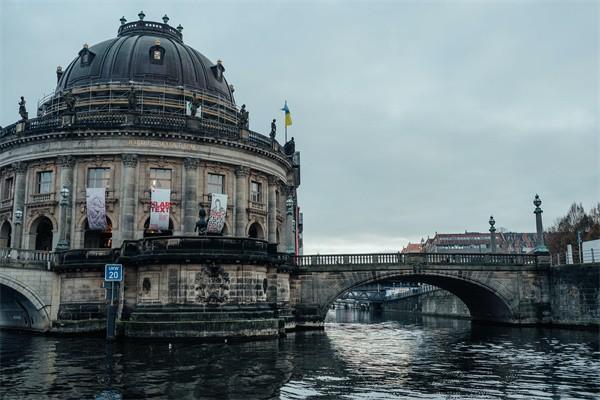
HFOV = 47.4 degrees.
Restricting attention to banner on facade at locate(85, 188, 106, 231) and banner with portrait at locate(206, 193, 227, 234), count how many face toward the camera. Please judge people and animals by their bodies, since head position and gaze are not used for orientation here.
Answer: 2

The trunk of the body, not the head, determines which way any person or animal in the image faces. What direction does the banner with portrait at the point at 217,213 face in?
toward the camera

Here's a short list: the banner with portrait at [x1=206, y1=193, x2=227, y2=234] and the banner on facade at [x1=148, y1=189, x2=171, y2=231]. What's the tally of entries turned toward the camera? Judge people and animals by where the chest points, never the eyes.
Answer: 2

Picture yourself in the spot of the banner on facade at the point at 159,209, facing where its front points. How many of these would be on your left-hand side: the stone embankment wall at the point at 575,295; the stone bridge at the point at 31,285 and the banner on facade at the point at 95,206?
1

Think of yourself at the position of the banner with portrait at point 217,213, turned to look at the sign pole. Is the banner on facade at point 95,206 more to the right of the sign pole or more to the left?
right

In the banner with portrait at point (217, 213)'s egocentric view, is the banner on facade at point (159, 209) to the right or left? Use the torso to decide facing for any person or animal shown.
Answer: on its right

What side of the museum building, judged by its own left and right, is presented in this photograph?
front

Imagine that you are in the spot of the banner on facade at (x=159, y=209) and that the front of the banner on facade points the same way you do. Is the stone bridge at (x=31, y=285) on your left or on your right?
on your right

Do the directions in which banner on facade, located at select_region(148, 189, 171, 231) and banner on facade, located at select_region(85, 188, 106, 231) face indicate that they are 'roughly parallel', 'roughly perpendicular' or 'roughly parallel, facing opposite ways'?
roughly parallel

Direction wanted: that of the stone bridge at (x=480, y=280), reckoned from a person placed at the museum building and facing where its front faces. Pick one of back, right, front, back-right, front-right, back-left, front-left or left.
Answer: left

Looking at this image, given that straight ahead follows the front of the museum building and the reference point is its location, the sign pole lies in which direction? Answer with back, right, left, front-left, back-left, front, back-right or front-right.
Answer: front

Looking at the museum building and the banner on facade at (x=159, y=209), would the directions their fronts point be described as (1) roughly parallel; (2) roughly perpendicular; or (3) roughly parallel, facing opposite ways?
roughly parallel

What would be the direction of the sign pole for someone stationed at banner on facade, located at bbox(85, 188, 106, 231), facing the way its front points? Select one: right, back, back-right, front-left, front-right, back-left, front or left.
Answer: front

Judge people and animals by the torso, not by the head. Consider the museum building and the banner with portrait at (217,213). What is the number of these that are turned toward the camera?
2

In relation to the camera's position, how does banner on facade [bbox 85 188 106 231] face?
facing the viewer

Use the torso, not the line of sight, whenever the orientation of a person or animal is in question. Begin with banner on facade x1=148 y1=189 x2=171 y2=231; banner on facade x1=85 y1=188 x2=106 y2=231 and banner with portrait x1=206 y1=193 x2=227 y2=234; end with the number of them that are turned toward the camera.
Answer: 3

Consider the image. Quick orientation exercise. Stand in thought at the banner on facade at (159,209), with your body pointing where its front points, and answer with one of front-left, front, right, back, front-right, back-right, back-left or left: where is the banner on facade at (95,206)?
right
